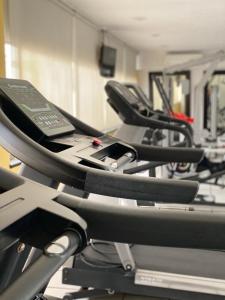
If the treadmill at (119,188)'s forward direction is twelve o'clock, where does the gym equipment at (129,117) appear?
The gym equipment is roughly at 3 o'clock from the treadmill.

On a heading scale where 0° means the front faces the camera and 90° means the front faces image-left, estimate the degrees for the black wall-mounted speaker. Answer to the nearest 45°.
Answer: approximately 315°

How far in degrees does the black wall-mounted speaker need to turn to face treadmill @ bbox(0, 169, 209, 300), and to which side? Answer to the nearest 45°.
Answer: approximately 45° to its right

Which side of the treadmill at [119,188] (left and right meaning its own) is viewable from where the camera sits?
left
